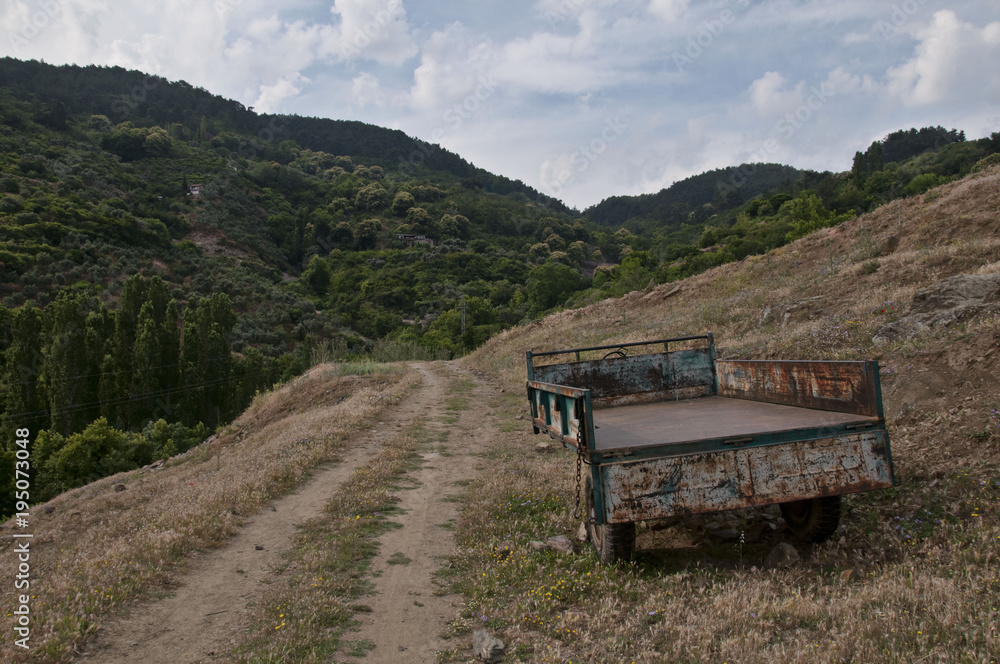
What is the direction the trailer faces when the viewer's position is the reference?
facing away from the viewer and to the left of the viewer

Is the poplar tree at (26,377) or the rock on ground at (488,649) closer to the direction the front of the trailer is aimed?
the poplar tree

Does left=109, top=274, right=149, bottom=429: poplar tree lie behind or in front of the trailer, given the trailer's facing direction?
in front

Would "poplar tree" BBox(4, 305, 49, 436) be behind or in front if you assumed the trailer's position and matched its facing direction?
in front

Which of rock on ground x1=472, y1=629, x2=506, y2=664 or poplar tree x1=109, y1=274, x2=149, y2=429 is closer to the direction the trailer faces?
the poplar tree

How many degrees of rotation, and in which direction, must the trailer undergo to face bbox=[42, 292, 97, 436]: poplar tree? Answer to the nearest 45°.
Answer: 0° — it already faces it

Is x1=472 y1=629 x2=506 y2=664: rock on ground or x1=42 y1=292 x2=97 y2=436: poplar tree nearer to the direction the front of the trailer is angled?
the poplar tree

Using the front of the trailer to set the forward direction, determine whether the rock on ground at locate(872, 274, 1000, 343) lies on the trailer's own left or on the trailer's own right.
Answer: on the trailer's own right

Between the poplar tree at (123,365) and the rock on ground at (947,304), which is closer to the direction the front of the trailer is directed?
the poplar tree
